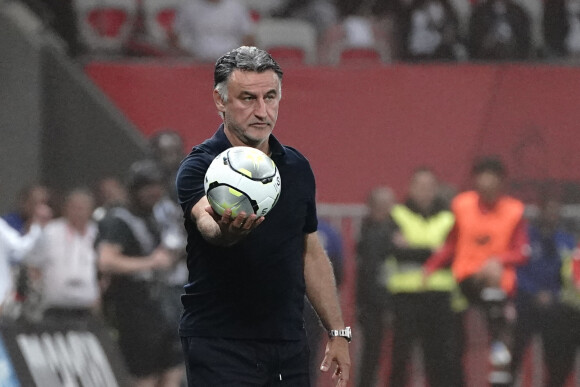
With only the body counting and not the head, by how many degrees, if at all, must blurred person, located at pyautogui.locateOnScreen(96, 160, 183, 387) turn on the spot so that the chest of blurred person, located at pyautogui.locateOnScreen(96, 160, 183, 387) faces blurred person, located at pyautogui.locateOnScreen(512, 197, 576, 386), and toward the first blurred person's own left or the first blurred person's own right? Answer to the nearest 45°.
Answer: approximately 45° to the first blurred person's own left

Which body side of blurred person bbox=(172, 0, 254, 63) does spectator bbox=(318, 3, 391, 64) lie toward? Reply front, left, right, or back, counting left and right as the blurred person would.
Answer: left

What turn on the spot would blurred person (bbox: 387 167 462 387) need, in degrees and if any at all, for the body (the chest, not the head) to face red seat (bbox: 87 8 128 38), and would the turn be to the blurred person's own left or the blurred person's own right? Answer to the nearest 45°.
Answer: approximately 135° to the blurred person's own right
